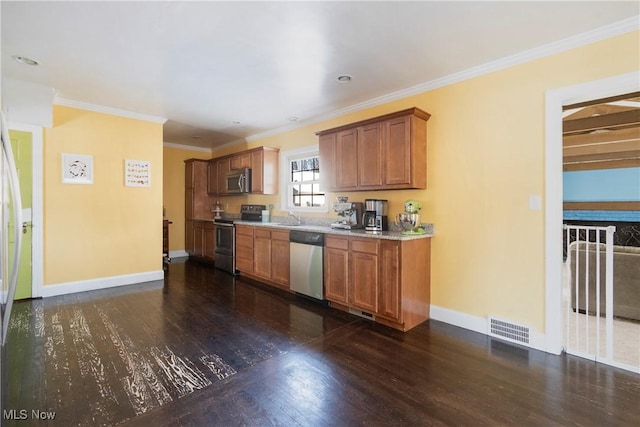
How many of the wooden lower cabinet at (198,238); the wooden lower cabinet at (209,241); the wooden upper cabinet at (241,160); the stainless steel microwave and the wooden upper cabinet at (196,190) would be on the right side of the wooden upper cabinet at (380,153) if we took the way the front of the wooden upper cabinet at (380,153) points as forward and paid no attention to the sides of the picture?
5

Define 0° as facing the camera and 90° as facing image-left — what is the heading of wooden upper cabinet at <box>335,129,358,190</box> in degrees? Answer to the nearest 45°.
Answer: approximately 45°

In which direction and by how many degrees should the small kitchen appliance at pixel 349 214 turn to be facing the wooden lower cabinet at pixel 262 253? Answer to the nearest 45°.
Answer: approximately 90° to its right

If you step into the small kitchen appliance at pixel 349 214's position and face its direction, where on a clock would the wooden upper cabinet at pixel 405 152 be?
The wooden upper cabinet is roughly at 9 o'clock from the small kitchen appliance.

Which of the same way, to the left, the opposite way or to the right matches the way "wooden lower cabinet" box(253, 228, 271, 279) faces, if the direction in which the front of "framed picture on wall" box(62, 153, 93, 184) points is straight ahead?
to the right

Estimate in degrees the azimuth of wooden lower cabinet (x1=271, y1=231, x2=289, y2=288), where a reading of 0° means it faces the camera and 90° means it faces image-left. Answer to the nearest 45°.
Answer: approximately 45°

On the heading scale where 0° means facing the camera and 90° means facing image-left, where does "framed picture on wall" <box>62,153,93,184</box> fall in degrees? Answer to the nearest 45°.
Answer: approximately 0°

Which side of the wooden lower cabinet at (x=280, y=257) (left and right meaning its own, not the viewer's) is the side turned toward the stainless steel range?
right

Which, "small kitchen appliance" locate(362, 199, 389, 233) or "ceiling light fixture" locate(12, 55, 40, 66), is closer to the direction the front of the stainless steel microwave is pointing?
the ceiling light fixture

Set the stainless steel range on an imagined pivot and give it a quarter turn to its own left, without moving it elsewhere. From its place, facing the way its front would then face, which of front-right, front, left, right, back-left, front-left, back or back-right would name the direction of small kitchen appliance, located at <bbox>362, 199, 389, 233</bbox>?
front

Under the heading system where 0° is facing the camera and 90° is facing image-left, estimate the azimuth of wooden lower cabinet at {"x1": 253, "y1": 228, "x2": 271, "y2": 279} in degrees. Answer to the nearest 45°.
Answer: approximately 45°

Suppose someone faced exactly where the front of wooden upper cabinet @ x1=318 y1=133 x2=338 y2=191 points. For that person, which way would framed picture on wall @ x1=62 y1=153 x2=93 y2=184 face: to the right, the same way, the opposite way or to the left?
to the left
